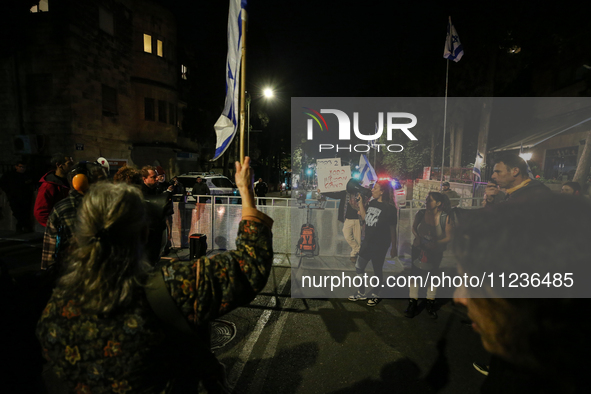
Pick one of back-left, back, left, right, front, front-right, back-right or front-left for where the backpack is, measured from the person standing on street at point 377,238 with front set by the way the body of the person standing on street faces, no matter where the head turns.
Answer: right

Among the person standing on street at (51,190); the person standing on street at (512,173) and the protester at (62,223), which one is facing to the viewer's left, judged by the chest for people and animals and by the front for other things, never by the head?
the person standing on street at (512,173)

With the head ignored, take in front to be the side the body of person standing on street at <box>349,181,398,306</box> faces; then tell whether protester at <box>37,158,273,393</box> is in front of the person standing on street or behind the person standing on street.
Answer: in front

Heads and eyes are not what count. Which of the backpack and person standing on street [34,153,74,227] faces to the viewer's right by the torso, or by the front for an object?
the person standing on street

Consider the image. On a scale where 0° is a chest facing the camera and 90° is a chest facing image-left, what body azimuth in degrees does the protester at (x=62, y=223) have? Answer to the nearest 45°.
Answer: approximately 270°

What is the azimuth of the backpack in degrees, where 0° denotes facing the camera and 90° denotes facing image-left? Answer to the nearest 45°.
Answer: approximately 0°

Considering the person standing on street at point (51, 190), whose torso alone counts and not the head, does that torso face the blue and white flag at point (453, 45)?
yes

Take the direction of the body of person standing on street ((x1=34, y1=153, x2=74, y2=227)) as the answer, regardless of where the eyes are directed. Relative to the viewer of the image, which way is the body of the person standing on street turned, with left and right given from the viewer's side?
facing to the right of the viewer

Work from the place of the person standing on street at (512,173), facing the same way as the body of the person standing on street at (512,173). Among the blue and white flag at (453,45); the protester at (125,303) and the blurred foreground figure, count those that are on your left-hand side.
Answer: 2

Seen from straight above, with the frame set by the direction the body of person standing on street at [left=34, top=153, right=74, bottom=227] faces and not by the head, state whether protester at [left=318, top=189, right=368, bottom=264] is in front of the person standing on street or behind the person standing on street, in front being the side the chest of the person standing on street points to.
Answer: in front

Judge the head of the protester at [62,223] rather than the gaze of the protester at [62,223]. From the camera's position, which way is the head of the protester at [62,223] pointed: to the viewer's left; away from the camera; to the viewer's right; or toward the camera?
to the viewer's right

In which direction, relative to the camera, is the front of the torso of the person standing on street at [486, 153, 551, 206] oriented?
to the viewer's left
